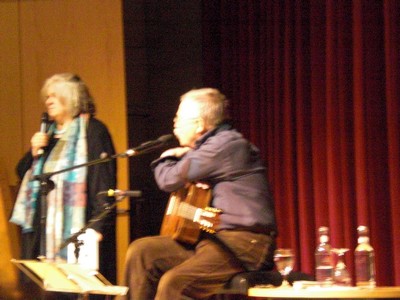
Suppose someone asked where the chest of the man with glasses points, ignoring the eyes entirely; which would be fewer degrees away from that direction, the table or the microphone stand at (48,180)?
the microphone stand

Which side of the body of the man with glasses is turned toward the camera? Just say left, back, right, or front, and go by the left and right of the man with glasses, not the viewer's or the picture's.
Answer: left

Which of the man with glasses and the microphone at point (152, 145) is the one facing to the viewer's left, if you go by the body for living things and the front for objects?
the man with glasses

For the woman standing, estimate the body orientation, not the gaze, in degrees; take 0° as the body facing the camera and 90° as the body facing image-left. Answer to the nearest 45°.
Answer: approximately 45°

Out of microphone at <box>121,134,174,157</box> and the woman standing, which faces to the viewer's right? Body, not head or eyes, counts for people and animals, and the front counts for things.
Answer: the microphone

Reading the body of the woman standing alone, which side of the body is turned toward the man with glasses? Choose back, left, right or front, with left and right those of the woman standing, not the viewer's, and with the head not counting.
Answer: left

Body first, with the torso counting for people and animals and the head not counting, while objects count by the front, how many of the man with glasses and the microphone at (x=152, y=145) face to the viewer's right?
1

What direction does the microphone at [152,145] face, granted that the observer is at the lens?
facing to the right of the viewer

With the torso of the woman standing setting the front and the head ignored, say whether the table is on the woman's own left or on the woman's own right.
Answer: on the woman's own left
